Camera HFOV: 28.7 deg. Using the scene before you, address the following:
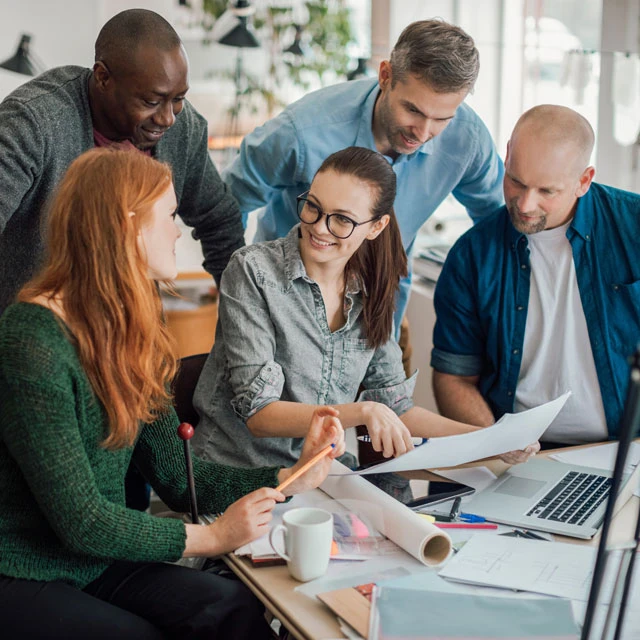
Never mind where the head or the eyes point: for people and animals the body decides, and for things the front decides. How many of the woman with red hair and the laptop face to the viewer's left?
1

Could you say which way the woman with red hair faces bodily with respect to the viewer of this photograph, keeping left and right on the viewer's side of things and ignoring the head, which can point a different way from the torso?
facing to the right of the viewer

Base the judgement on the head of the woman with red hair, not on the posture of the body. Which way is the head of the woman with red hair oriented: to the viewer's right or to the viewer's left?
to the viewer's right

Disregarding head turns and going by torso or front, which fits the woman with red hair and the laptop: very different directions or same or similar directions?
very different directions

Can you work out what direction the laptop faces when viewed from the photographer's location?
facing to the left of the viewer
